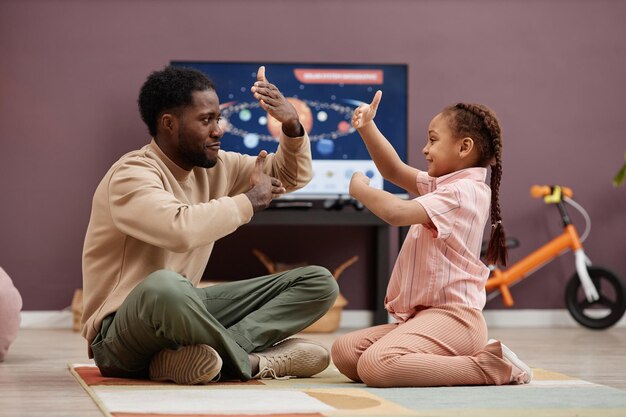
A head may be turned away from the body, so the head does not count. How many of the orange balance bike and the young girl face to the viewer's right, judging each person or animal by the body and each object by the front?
1

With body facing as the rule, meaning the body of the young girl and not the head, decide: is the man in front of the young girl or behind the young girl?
in front

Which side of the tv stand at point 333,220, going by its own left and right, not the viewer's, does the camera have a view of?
front

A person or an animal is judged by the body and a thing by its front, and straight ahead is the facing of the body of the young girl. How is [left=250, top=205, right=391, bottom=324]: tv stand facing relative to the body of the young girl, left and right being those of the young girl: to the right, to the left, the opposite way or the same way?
to the left

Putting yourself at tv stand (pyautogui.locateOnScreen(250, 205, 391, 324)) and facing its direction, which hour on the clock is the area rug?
The area rug is roughly at 12 o'clock from the tv stand.

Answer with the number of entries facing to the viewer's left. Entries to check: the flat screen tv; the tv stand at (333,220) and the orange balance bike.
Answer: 0

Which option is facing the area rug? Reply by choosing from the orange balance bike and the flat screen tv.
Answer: the flat screen tv

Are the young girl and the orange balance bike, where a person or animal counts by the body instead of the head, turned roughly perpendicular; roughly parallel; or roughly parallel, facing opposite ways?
roughly parallel, facing opposite ways

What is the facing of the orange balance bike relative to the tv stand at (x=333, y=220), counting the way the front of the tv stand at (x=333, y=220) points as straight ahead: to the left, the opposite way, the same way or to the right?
to the left

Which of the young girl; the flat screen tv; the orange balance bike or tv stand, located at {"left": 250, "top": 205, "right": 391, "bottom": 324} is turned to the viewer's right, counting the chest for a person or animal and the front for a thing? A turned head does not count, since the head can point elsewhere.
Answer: the orange balance bike

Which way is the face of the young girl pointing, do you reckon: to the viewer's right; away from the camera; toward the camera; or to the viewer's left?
to the viewer's left

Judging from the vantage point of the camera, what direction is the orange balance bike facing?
facing to the right of the viewer

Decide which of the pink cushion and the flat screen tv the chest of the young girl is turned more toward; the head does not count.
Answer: the pink cushion

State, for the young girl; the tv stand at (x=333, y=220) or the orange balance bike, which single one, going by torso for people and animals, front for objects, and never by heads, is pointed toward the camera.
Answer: the tv stand

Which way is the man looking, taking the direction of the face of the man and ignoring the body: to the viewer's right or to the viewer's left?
to the viewer's right

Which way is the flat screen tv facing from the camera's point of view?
toward the camera

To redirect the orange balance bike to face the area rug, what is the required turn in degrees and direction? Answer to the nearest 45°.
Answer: approximately 90° to its right

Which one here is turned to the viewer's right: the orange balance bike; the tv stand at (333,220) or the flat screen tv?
the orange balance bike
